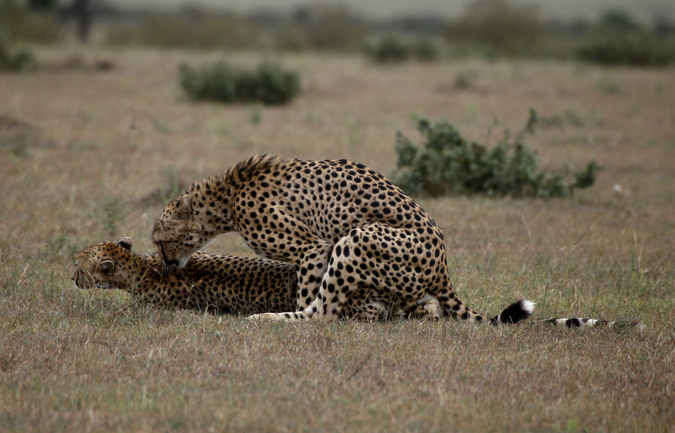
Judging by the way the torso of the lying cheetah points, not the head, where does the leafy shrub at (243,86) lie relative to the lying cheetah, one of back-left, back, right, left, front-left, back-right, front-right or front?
right

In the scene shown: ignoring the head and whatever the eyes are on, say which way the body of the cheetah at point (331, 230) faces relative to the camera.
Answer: to the viewer's left

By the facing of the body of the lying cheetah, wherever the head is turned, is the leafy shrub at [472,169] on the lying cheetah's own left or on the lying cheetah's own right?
on the lying cheetah's own right

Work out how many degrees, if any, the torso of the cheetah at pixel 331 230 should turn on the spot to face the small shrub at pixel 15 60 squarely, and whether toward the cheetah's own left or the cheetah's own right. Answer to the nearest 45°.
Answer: approximately 45° to the cheetah's own right

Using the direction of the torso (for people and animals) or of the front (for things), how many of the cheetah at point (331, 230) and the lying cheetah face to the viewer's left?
2

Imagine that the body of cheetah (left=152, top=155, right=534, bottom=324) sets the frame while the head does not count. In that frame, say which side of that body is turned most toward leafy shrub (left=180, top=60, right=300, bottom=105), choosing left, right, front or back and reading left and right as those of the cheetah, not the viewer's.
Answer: right

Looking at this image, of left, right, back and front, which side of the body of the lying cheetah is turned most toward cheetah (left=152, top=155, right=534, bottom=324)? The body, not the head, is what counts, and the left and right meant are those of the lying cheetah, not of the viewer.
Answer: back

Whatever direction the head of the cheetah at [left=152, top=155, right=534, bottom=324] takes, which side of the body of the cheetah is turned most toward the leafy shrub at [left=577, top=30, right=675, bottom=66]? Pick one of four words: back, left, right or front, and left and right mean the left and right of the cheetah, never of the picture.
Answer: right

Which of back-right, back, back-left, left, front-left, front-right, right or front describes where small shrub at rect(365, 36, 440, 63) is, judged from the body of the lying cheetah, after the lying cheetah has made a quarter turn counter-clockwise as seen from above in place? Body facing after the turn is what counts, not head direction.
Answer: back

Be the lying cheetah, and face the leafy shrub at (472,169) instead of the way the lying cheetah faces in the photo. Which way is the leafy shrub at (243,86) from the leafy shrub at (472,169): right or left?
left

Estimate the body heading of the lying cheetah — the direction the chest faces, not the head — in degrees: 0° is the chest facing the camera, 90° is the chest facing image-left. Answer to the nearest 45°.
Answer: approximately 90°
